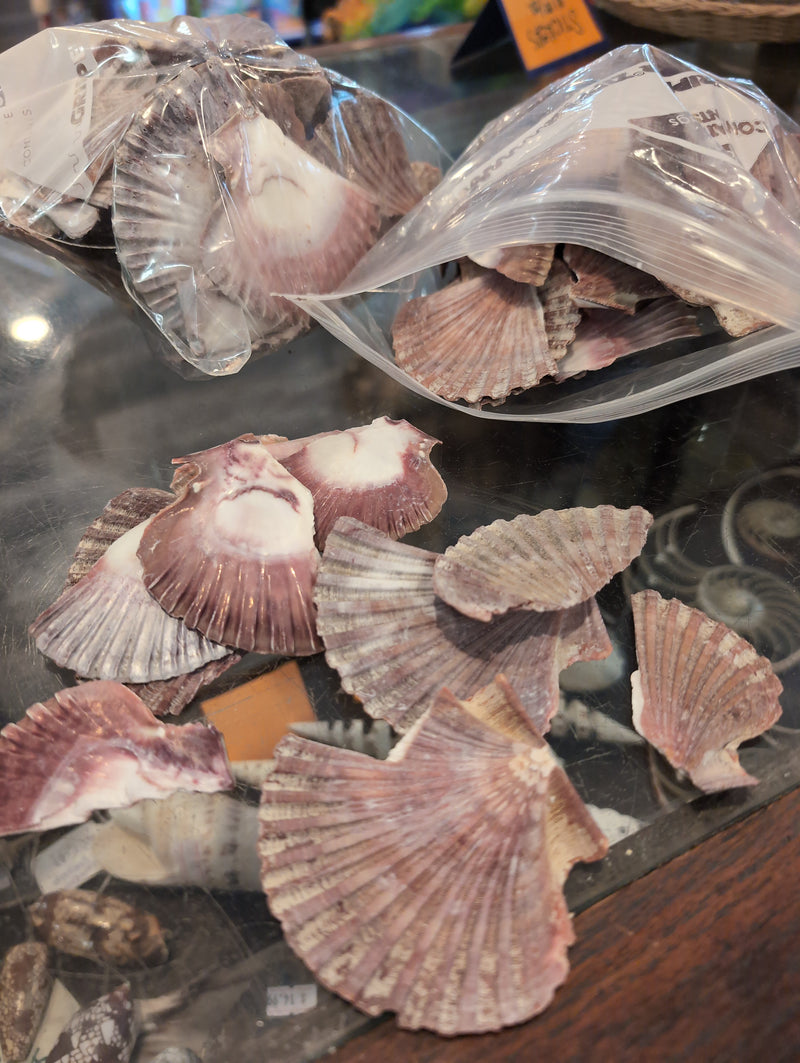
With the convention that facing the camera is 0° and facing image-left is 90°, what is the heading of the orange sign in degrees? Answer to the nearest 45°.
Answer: approximately 0°

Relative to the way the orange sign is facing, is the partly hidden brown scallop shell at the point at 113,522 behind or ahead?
ahead

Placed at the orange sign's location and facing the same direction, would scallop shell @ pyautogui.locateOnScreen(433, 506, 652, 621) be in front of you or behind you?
in front
